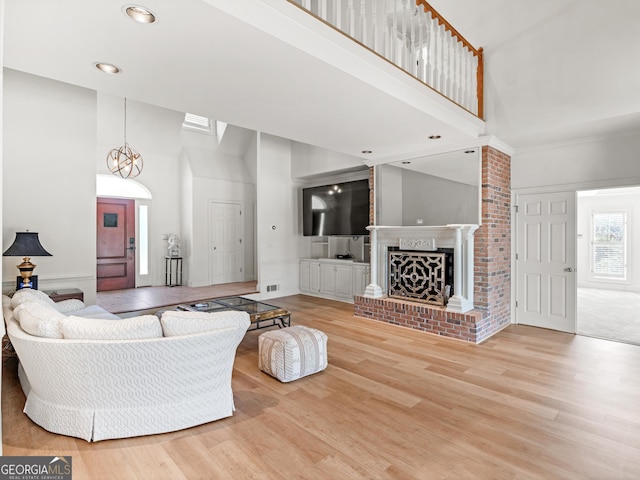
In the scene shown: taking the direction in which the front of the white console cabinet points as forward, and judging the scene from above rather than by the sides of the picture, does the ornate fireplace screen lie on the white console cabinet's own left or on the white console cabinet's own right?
on the white console cabinet's own left

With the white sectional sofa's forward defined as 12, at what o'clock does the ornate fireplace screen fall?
The ornate fireplace screen is roughly at 1 o'clock from the white sectional sofa.

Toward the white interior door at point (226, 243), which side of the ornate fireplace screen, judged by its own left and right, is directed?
right

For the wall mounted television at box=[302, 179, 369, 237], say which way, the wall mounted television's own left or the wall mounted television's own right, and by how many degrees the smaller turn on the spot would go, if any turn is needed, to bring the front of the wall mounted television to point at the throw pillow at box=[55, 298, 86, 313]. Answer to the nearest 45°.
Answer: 0° — it already faces it

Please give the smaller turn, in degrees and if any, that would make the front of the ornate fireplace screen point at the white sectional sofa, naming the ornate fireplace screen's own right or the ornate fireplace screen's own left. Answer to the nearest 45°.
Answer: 0° — it already faces it

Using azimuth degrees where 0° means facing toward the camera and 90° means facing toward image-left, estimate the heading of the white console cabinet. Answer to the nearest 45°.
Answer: approximately 45°

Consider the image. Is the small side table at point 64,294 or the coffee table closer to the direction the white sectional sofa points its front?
the coffee table

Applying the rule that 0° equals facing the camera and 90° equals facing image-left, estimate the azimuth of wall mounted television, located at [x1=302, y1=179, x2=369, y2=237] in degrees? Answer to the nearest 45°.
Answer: approximately 45°
